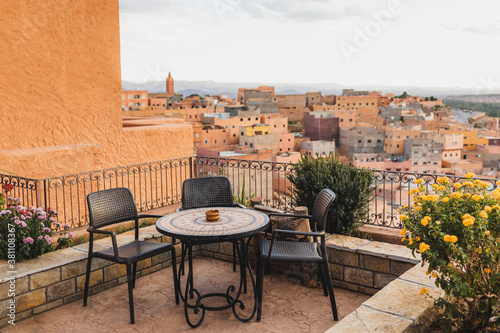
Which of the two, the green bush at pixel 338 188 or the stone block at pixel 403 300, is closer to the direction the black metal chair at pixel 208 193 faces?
the stone block

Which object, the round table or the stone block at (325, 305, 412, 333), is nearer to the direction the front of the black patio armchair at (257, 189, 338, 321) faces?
the round table

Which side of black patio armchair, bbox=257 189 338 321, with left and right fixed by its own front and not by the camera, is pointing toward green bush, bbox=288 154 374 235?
right

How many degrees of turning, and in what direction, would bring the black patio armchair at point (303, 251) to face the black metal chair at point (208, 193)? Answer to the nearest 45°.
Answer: approximately 45° to its right

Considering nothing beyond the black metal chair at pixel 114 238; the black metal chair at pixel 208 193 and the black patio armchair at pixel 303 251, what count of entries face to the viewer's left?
1

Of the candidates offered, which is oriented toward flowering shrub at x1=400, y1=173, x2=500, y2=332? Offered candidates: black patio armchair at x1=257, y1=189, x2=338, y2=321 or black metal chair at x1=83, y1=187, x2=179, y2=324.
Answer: black metal chair at x1=83, y1=187, x2=179, y2=324

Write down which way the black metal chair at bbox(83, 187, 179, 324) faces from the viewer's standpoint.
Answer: facing the viewer and to the right of the viewer

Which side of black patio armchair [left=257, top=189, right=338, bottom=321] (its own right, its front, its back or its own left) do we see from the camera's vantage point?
left

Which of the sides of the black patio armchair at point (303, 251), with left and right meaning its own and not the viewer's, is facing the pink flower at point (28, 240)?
front

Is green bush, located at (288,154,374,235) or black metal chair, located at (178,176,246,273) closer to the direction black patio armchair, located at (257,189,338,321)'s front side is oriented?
the black metal chair

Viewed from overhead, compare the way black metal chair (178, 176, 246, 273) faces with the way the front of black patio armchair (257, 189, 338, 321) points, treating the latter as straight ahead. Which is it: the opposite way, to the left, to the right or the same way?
to the left

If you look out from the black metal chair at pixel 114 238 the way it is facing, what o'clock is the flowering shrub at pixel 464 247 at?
The flowering shrub is roughly at 12 o'clock from the black metal chair.

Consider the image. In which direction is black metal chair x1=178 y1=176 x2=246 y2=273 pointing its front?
toward the camera

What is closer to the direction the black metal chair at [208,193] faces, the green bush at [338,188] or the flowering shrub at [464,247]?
the flowering shrub

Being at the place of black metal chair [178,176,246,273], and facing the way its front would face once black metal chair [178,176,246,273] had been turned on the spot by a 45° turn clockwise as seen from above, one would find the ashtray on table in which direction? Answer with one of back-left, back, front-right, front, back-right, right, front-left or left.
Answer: front-left
